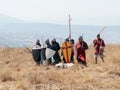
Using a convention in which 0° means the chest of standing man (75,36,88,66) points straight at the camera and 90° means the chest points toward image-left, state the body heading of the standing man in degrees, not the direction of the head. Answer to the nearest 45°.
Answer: approximately 45°

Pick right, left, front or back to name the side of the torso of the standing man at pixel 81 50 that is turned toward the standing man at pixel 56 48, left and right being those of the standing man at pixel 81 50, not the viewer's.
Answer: right
